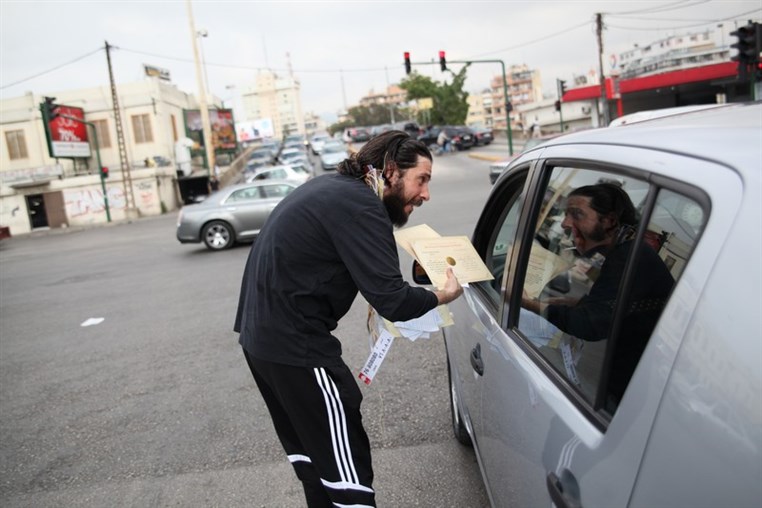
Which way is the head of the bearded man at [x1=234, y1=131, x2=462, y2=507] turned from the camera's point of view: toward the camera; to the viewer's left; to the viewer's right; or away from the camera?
to the viewer's right

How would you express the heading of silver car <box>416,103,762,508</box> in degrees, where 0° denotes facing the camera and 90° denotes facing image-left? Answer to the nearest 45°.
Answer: approximately 135°
